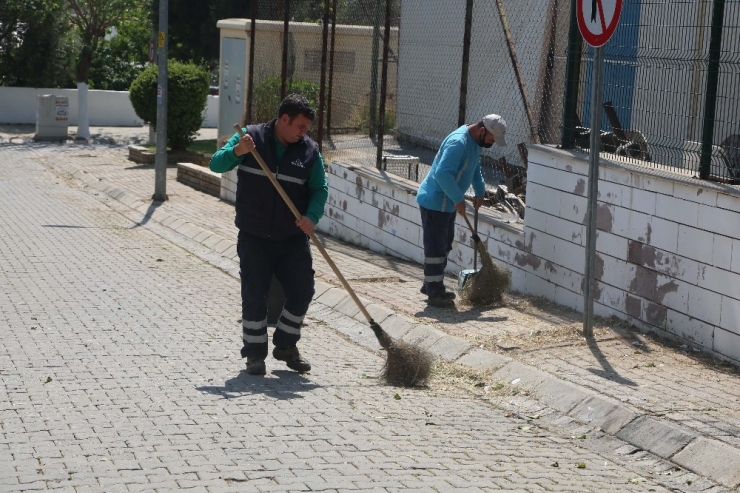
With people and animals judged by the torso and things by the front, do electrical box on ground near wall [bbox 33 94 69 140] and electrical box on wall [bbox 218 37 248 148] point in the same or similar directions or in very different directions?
same or similar directions

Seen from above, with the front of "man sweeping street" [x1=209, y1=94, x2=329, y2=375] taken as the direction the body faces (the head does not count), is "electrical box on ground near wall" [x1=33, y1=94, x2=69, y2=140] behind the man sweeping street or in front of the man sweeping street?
behind

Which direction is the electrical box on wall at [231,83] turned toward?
toward the camera

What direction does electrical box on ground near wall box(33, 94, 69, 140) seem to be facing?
toward the camera

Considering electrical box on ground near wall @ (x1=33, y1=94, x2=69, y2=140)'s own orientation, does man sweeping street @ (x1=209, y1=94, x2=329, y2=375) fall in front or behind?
in front

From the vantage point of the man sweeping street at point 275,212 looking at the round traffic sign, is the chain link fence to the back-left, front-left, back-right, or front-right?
front-left
